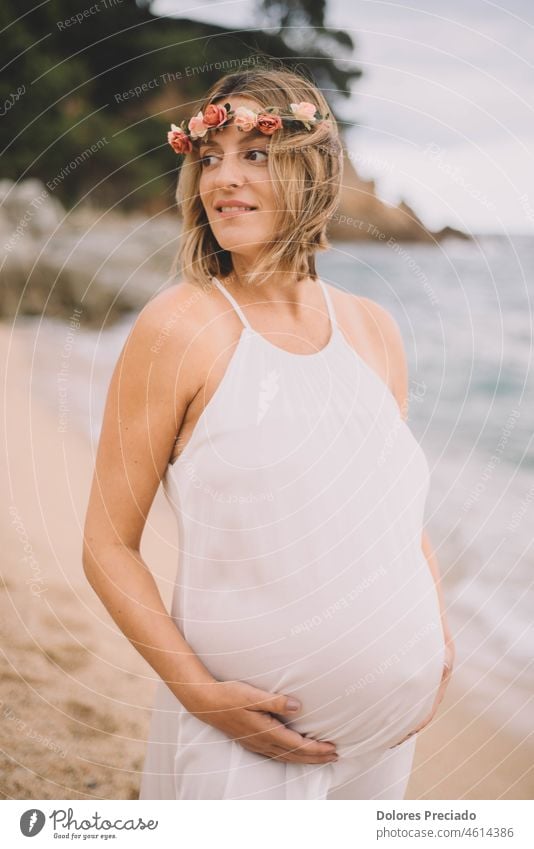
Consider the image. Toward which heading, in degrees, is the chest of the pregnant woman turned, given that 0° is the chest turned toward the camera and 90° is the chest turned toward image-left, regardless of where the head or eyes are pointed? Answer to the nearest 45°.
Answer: approximately 315°
